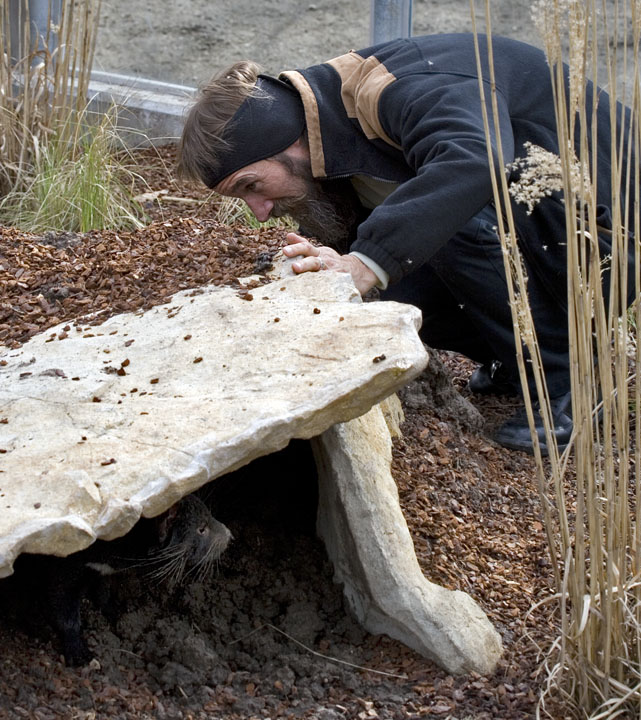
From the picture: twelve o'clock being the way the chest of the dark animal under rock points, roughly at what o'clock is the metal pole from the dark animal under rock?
The metal pole is roughly at 10 o'clock from the dark animal under rock.

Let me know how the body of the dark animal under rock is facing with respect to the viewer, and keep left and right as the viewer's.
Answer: facing to the right of the viewer

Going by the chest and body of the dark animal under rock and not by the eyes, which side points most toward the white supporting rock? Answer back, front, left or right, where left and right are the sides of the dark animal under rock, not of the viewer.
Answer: front

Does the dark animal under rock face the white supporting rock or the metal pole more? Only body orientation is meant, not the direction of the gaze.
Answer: the white supporting rock
